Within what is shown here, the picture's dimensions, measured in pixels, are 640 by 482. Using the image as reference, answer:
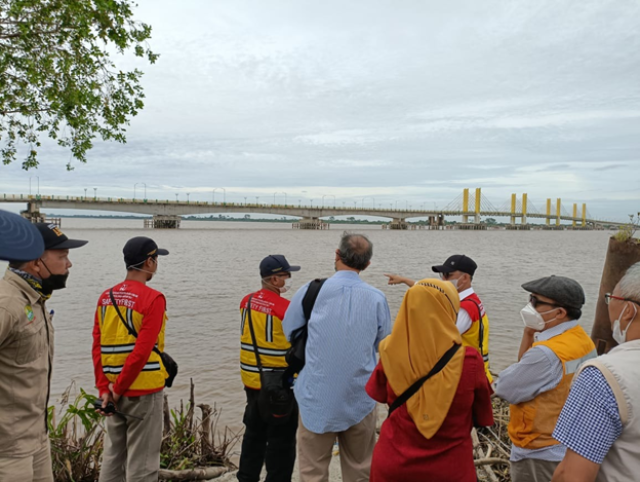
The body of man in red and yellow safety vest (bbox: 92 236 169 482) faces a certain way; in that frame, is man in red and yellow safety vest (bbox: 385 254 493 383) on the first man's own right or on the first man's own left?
on the first man's own right

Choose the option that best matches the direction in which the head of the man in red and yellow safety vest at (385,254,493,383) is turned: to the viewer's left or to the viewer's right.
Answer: to the viewer's left

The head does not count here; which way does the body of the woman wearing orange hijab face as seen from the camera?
away from the camera

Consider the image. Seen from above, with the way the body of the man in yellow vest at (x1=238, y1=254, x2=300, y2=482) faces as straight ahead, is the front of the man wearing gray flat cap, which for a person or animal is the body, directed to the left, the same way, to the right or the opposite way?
to the left

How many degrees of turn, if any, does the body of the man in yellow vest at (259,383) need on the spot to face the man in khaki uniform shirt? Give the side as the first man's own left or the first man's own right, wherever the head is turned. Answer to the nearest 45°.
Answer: approximately 180°

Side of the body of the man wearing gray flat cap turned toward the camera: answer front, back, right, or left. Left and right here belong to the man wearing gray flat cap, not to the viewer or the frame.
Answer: left

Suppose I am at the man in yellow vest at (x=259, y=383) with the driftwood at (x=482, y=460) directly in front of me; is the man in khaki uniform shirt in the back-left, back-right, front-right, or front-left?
back-right

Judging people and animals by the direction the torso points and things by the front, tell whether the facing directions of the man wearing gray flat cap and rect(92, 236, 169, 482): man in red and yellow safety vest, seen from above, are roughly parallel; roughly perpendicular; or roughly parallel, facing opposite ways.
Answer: roughly perpendicular

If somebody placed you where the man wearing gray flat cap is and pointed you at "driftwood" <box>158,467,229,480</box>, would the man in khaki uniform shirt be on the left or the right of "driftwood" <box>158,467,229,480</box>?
left

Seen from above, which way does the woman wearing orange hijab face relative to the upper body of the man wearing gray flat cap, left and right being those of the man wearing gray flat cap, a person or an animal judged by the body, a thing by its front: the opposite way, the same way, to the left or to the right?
to the right

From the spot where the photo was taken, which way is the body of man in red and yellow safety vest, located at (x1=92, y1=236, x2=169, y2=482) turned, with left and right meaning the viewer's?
facing away from the viewer and to the right of the viewer
